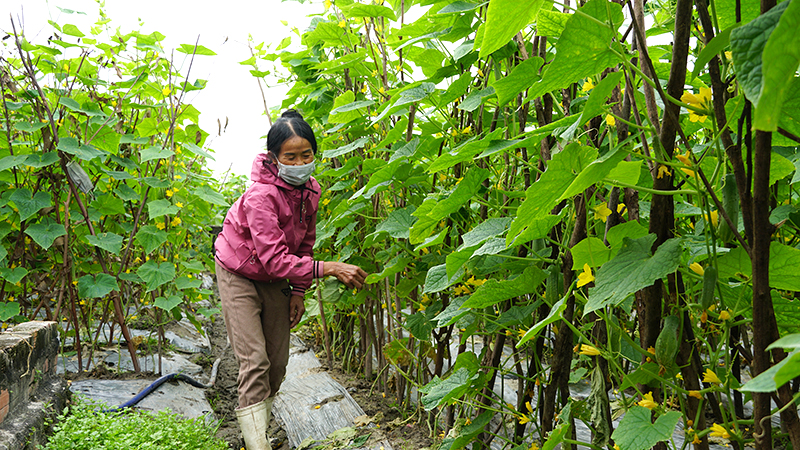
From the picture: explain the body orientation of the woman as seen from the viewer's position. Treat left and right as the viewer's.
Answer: facing the viewer and to the right of the viewer

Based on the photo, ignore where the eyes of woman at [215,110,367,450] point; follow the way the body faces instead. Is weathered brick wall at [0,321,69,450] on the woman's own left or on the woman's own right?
on the woman's own right

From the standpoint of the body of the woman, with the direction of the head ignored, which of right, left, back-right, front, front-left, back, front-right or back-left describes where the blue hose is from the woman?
back

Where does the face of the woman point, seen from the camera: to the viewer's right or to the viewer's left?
to the viewer's right
